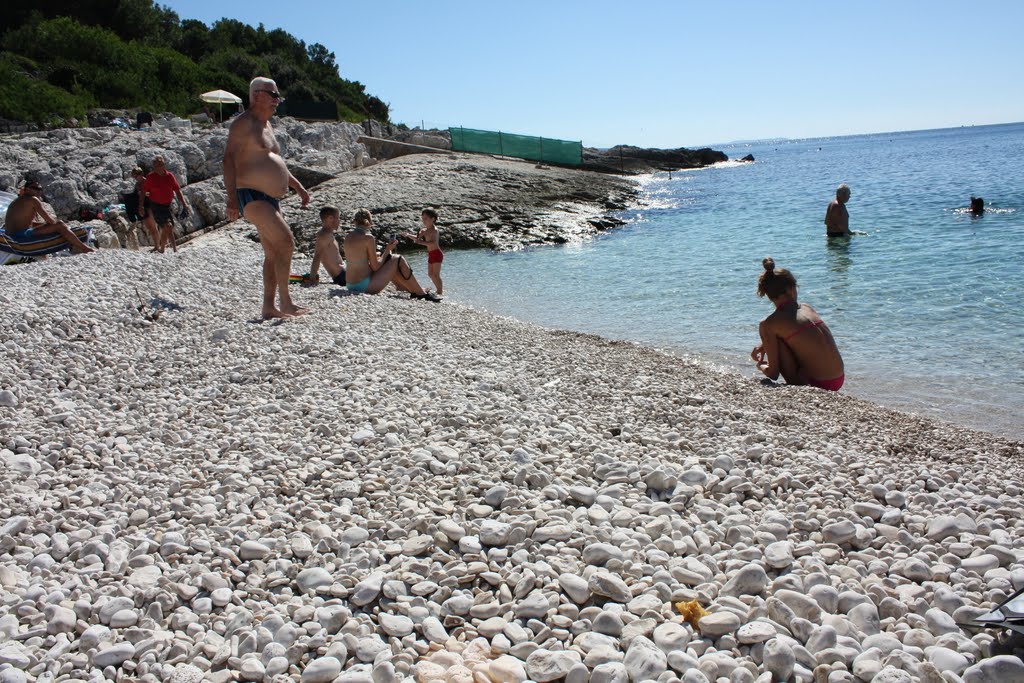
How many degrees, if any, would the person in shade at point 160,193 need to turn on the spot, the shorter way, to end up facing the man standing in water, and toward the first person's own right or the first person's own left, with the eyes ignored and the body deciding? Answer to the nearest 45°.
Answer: approximately 90° to the first person's own left

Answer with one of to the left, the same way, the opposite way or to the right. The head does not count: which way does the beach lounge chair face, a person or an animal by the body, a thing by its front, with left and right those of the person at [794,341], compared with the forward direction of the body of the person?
to the right

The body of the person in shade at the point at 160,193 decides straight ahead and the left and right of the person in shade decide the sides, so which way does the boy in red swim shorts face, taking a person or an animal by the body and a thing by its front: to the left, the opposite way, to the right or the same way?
to the right

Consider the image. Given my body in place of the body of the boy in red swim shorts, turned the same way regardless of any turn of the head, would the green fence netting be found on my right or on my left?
on my right

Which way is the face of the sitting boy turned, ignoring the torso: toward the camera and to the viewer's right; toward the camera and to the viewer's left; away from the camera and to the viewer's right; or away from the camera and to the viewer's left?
toward the camera and to the viewer's right

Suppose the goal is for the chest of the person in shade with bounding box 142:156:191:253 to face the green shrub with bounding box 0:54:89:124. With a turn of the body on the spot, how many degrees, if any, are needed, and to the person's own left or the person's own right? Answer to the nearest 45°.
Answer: approximately 180°

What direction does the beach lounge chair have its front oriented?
to the viewer's right

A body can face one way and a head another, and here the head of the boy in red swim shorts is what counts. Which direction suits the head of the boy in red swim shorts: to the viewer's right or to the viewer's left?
to the viewer's left

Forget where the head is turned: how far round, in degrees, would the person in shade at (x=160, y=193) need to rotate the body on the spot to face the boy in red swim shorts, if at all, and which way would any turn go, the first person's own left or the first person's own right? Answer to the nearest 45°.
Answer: approximately 45° to the first person's own left

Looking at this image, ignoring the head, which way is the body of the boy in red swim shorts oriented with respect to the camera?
to the viewer's left

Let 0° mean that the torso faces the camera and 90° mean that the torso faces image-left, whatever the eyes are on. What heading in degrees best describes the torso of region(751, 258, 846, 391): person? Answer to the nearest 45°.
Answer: approximately 135°
